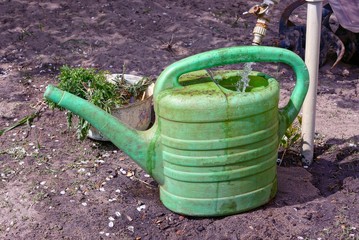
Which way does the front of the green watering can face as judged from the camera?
facing to the left of the viewer

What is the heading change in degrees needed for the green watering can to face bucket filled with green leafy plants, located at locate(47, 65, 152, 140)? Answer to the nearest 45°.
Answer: approximately 45° to its right

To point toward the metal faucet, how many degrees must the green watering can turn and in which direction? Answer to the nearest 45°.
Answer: approximately 135° to its right
